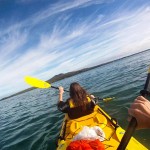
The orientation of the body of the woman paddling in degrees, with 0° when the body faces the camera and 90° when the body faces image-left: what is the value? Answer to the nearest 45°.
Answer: approximately 180°

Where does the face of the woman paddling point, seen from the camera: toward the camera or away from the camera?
away from the camera
